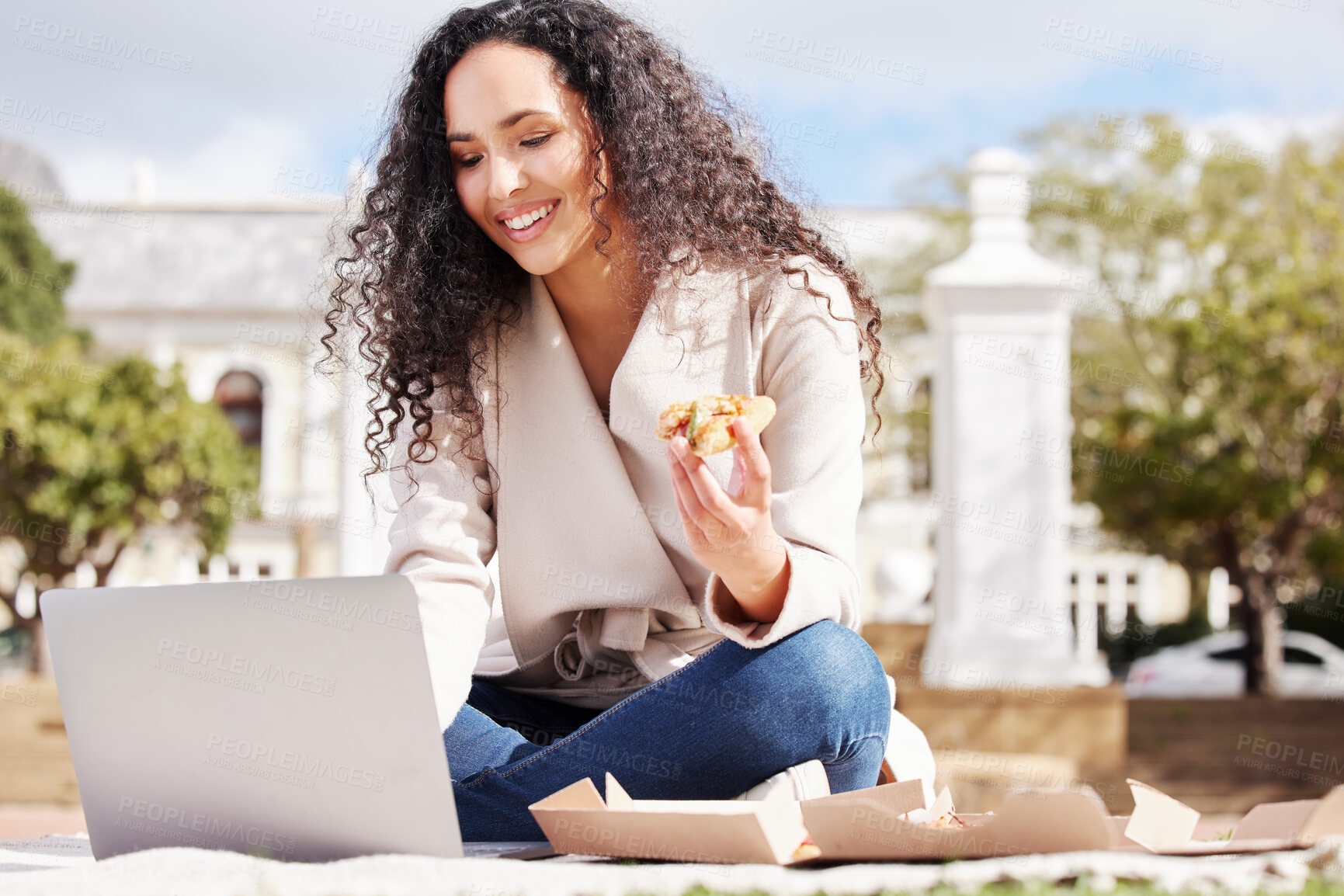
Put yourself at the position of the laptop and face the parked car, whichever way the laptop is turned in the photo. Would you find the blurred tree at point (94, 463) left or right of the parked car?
left

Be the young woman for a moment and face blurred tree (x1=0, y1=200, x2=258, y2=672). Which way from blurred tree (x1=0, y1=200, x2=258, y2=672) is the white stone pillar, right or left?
right

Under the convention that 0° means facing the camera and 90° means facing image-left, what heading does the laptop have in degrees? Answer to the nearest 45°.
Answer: approximately 225°

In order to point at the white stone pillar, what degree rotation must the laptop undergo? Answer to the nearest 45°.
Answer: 0° — it already faces it

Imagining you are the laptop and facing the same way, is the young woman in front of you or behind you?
in front

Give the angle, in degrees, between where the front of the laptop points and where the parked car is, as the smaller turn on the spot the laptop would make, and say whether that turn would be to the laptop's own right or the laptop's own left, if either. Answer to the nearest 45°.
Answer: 0° — it already faces it
